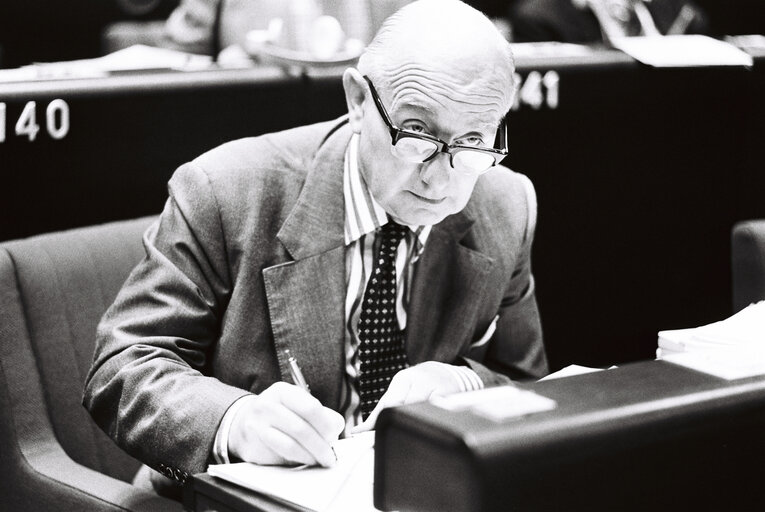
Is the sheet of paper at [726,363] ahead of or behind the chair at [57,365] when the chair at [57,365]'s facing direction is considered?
ahead

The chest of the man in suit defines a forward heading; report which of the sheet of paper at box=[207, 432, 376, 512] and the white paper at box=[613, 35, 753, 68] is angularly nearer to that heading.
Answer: the sheet of paper

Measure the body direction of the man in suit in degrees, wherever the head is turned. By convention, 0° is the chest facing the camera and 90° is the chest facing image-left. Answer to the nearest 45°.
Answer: approximately 315°

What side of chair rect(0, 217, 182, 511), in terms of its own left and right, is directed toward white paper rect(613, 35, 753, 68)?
left

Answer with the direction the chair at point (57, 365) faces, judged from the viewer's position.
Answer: facing the viewer and to the right of the viewer

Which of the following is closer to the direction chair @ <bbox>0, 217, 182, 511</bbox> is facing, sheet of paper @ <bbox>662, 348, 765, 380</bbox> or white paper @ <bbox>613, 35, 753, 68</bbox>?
the sheet of paper

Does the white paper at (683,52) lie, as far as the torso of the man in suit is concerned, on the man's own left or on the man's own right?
on the man's own left
